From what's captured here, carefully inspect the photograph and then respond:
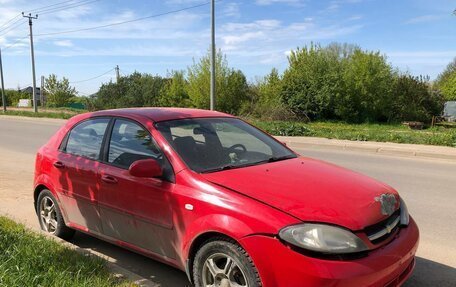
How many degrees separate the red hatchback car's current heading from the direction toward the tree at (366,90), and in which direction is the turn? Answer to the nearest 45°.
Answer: approximately 135° to its left

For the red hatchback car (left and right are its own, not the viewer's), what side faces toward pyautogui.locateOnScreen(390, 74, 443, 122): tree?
left

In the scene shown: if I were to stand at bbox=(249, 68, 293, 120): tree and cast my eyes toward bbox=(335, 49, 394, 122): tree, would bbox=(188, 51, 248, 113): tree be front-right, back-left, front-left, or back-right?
back-left

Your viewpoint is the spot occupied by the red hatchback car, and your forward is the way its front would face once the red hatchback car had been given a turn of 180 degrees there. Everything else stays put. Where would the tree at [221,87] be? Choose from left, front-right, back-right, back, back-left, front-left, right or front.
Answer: front-right

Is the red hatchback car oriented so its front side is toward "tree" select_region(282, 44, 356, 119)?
no

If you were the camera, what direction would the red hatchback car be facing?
facing the viewer and to the right of the viewer

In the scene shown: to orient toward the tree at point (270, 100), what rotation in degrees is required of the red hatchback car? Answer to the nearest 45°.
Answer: approximately 135° to its left

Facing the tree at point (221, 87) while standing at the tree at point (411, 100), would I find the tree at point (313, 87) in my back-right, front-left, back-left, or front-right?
front-left
